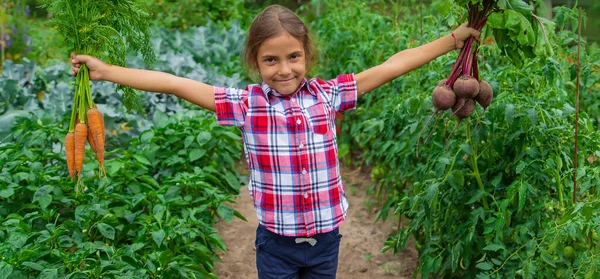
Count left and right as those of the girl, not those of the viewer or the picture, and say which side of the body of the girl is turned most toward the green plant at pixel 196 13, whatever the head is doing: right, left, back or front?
back

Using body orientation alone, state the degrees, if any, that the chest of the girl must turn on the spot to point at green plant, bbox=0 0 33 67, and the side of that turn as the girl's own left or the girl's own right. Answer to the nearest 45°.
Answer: approximately 135° to the girl's own right

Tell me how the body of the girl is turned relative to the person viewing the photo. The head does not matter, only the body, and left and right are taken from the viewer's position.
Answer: facing the viewer
